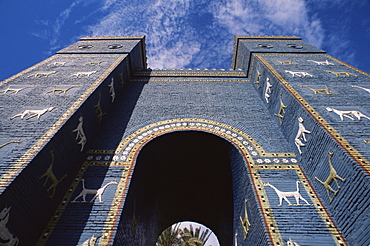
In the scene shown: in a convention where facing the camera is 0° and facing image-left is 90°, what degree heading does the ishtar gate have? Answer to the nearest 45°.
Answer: approximately 0°
